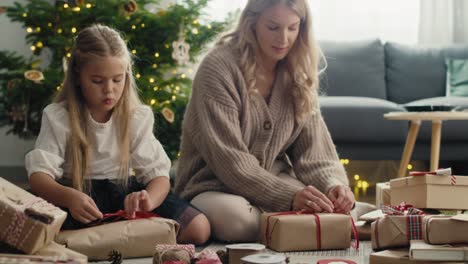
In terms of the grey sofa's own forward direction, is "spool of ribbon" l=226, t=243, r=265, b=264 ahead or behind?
ahead

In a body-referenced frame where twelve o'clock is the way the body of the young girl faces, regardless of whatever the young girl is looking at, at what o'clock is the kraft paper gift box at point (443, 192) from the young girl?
The kraft paper gift box is roughly at 9 o'clock from the young girl.

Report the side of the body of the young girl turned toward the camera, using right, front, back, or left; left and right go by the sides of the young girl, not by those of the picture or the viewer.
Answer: front

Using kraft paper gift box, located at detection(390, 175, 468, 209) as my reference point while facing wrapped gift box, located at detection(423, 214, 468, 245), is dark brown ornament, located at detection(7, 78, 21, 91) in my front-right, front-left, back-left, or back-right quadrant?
back-right

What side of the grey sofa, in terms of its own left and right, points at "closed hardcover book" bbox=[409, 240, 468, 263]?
front

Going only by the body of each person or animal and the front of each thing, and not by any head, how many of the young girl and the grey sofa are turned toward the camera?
2

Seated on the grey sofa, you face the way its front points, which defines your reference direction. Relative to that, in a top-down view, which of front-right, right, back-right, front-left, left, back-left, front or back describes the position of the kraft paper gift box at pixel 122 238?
front

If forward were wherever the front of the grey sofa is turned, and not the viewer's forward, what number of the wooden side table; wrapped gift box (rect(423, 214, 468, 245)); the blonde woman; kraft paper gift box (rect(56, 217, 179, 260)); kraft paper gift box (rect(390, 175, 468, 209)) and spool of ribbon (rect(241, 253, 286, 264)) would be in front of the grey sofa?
6

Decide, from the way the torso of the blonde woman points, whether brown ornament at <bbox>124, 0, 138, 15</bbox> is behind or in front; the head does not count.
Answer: behind

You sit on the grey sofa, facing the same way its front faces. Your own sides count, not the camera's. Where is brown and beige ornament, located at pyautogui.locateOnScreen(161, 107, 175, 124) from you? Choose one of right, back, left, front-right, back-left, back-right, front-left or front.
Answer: front-right

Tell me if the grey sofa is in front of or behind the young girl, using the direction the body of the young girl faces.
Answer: behind

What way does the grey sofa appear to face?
toward the camera

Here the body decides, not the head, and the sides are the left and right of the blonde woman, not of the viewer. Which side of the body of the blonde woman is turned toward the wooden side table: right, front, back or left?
left

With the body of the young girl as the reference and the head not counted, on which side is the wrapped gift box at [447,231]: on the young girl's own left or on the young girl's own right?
on the young girl's own left

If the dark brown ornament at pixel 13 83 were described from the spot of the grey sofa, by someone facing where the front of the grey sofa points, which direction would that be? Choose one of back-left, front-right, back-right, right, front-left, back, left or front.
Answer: front-right

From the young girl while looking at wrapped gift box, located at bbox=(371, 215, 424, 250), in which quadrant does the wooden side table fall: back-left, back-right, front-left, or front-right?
front-left
